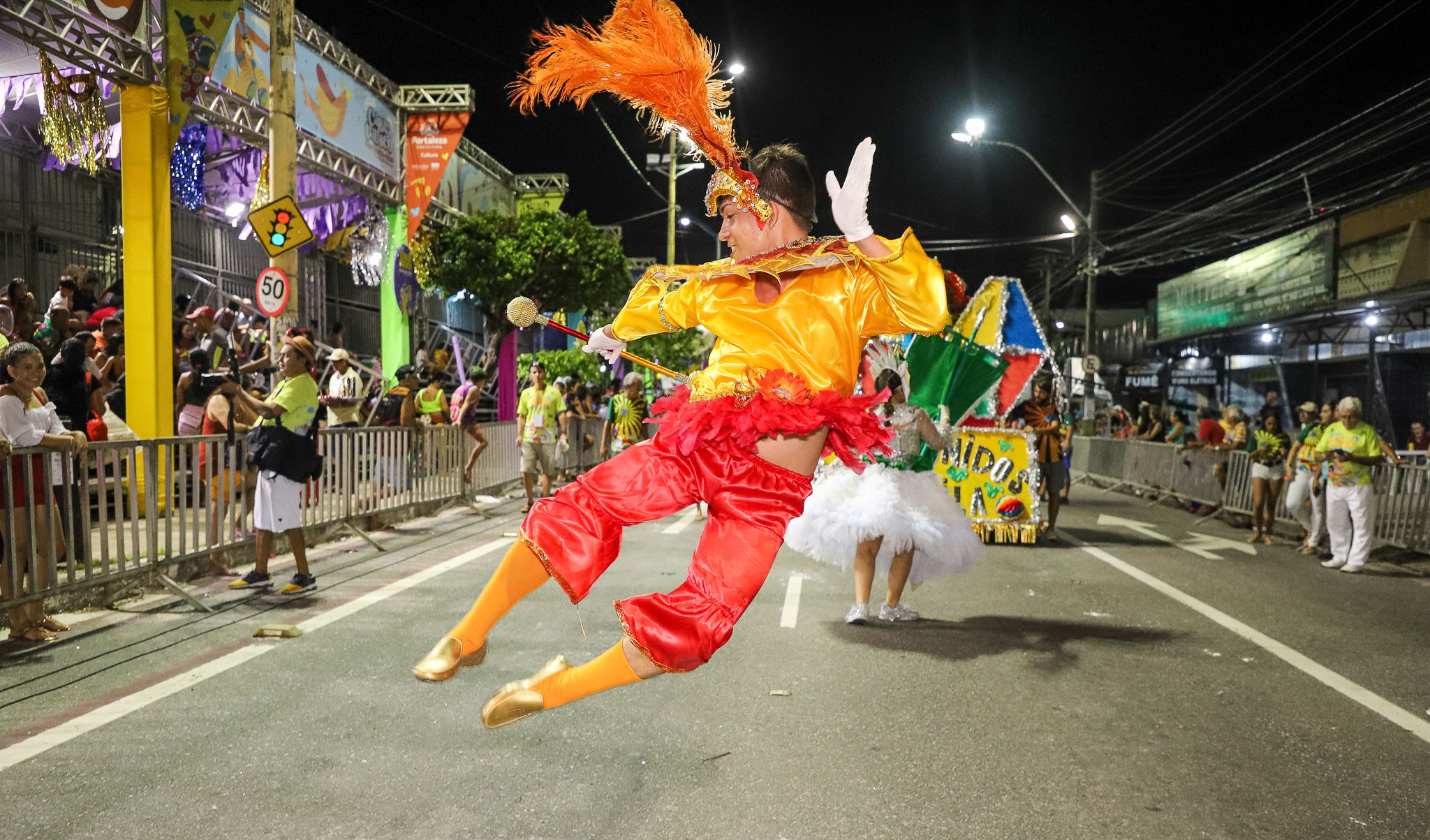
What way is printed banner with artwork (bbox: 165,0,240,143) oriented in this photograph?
toward the camera

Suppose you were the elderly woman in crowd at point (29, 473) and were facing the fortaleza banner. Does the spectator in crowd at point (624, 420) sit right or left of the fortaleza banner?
right

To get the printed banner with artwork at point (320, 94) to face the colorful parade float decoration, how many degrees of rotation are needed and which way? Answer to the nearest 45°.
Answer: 0° — it already faces it

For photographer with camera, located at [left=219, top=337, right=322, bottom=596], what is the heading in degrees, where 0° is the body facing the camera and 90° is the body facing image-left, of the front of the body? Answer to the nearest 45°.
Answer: approximately 90°

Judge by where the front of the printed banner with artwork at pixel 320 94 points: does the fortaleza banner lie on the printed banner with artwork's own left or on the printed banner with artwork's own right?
on the printed banner with artwork's own left

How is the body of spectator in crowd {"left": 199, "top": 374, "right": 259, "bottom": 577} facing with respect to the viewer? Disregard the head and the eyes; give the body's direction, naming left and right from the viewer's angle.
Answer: facing to the right of the viewer

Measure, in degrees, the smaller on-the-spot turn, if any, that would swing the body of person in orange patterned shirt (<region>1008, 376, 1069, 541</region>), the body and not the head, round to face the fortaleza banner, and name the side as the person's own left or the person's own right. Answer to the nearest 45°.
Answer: approximately 45° to the person's own right

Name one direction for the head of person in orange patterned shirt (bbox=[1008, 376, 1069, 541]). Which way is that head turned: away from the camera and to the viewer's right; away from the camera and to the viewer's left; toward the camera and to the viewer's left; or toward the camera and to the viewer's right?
toward the camera and to the viewer's left

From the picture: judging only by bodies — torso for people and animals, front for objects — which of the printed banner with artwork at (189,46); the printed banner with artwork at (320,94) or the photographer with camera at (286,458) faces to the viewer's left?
the photographer with camera
